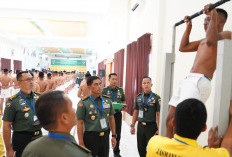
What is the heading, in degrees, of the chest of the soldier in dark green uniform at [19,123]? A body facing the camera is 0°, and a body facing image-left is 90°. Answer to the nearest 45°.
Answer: approximately 315°

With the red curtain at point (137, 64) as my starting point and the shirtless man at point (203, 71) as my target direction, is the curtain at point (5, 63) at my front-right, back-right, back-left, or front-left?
back-right

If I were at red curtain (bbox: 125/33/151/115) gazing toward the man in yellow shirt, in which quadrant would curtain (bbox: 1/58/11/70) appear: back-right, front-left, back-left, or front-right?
back-right

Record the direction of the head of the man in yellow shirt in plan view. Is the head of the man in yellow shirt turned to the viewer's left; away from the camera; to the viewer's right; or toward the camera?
away from the camera
